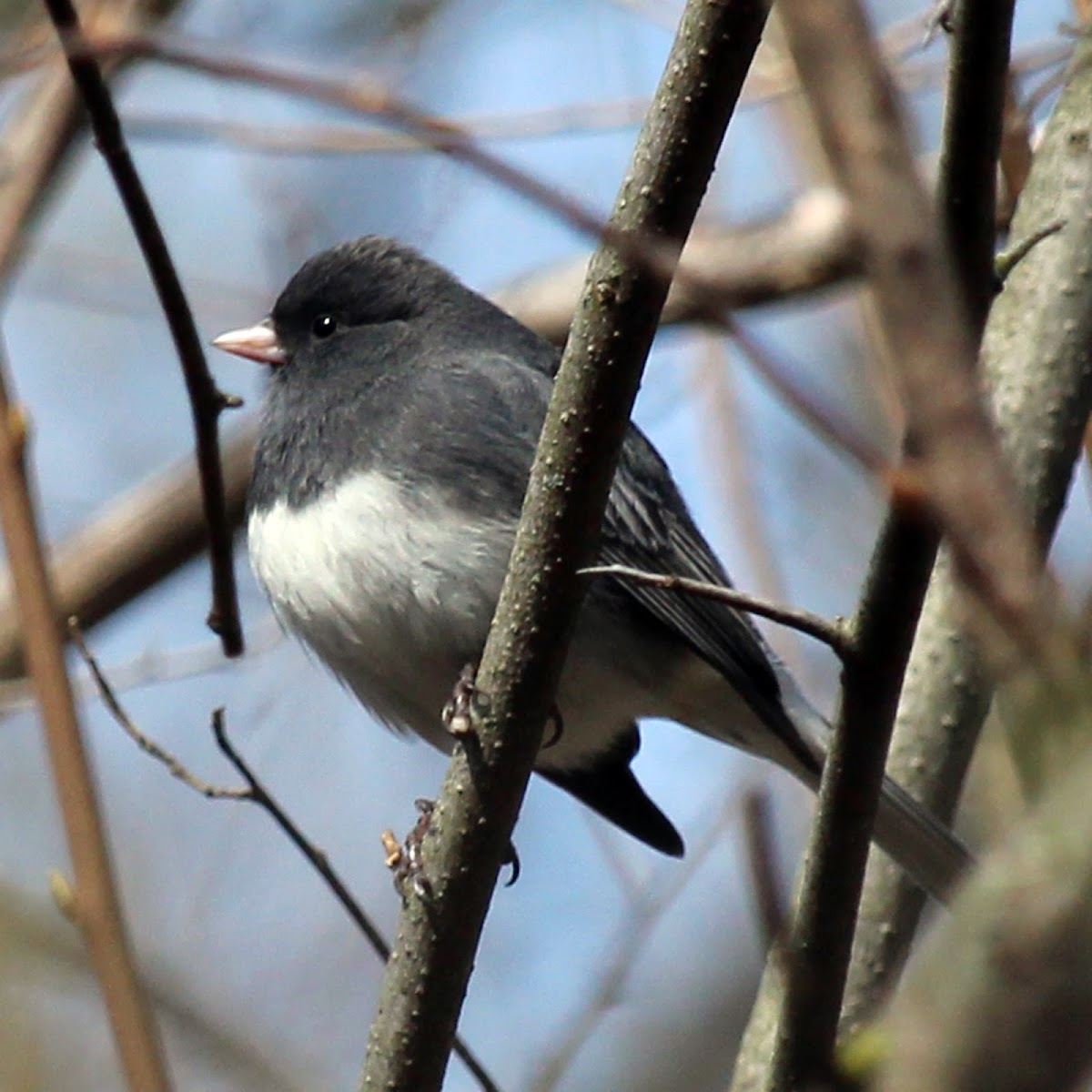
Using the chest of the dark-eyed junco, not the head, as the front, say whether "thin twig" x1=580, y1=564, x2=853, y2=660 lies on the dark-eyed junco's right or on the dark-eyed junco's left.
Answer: on the dark-eyed junco's left

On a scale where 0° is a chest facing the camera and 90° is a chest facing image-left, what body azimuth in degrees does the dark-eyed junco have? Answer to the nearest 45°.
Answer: approximately 90°

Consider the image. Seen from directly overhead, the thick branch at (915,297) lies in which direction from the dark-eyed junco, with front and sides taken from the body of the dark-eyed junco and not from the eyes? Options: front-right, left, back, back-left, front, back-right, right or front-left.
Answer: left
